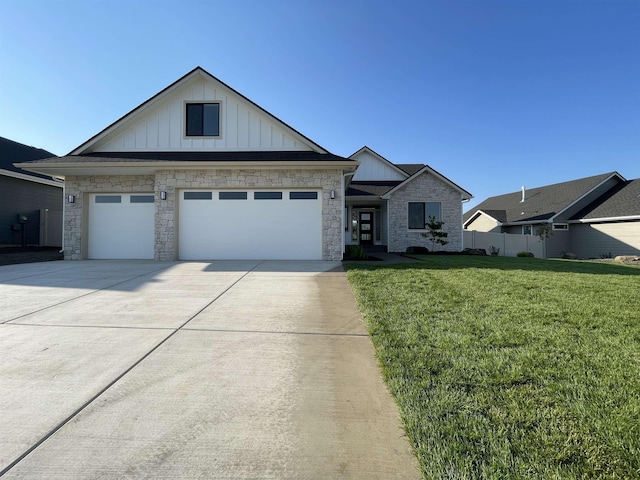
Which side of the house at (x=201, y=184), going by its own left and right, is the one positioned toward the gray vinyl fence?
left

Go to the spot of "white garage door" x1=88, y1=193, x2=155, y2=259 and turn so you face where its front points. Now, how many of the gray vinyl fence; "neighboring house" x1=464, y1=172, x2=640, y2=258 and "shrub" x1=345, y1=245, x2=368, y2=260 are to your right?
0

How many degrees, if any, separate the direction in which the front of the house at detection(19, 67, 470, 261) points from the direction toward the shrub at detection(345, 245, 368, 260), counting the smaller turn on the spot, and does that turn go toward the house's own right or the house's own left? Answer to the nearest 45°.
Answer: approximately 90° to the house's own left

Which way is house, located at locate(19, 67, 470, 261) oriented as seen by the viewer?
toward the camera

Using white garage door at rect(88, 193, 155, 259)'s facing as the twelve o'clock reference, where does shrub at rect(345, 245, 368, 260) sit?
The shrub is roughly at 10 o'clock from the white garage door.

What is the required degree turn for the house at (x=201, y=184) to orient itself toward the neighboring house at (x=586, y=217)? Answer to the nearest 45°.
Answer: approximately 90° to its left

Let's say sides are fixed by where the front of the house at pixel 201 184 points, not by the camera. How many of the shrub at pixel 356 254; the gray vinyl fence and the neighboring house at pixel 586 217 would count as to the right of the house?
0

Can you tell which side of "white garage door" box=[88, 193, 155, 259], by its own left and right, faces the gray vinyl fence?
left

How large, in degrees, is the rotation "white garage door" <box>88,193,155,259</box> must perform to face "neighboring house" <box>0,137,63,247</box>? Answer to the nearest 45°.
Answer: approximately 135° to its right

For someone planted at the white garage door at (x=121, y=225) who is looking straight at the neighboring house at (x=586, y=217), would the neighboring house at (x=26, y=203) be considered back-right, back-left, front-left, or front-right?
back-left

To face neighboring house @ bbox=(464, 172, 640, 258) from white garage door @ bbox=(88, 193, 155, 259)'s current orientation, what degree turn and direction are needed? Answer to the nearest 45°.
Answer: approximately 90° to its left

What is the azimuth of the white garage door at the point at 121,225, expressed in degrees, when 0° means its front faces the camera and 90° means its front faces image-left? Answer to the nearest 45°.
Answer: approximately 0°

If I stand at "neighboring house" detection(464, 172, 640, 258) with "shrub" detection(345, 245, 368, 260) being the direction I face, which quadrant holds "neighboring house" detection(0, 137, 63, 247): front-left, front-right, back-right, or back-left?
front-right
